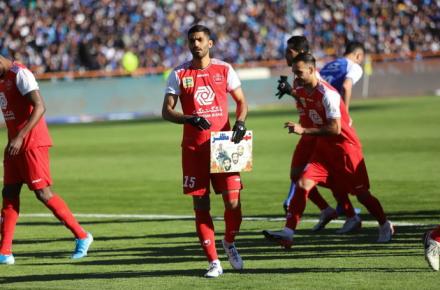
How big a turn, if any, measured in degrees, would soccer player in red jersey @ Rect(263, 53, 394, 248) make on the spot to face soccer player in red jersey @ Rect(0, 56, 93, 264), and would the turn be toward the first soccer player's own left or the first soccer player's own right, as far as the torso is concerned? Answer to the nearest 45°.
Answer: approximately 45° to the first soccer player's own right

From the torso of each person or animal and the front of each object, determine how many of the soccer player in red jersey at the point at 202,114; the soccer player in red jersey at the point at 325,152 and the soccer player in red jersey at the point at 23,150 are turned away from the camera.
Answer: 0

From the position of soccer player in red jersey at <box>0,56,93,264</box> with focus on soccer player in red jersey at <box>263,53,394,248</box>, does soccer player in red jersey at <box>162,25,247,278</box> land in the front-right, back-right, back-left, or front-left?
front-right

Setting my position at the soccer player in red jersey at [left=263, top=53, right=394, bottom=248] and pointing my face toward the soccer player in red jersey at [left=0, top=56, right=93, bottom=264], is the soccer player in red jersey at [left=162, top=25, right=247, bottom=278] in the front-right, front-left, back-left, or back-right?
front-left

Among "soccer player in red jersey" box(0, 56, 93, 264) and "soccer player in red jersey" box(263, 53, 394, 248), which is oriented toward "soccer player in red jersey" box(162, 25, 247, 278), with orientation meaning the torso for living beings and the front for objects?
"soccer player in red jersey" box(263, 53, 394, 248)

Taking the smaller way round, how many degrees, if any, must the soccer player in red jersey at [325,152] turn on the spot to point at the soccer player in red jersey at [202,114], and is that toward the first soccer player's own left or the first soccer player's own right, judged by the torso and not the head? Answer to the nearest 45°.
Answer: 0° — they already face them

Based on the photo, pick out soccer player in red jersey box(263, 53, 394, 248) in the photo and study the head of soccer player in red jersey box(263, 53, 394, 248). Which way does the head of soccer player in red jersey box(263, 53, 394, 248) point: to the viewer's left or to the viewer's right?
to the viewer's left

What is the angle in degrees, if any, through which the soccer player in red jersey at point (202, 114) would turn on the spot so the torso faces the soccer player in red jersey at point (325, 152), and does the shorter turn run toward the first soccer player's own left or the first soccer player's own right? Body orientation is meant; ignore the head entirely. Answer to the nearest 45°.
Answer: approximately 135° to the first soccer player's own left

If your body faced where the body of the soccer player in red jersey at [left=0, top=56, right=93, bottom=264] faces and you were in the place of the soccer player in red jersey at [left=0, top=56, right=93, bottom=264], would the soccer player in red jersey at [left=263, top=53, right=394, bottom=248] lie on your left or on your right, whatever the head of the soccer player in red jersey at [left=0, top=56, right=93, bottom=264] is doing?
on your left

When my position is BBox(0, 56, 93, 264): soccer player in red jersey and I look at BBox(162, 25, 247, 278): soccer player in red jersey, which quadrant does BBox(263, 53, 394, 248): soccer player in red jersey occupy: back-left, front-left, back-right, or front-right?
front-left

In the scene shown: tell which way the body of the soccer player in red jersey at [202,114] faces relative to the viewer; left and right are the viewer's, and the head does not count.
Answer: facing the viewer

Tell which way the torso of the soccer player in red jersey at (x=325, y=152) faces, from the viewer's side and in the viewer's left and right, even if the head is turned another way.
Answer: facing the viewer and to the left of the viewer
